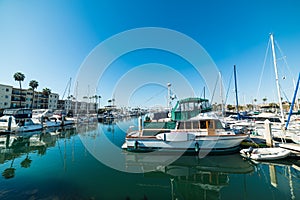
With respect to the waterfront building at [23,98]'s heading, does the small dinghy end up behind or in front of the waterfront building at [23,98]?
in front

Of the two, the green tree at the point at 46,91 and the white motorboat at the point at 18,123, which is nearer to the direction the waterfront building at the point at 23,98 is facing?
the white motorboat

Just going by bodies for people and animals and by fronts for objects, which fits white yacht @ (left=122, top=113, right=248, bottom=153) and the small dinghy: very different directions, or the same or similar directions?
same or similar directions

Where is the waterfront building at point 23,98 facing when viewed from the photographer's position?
facing the viewer and to the right of the viewer

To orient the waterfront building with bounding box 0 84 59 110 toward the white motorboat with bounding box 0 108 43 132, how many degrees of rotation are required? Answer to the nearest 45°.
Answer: approximately 45° to its right
